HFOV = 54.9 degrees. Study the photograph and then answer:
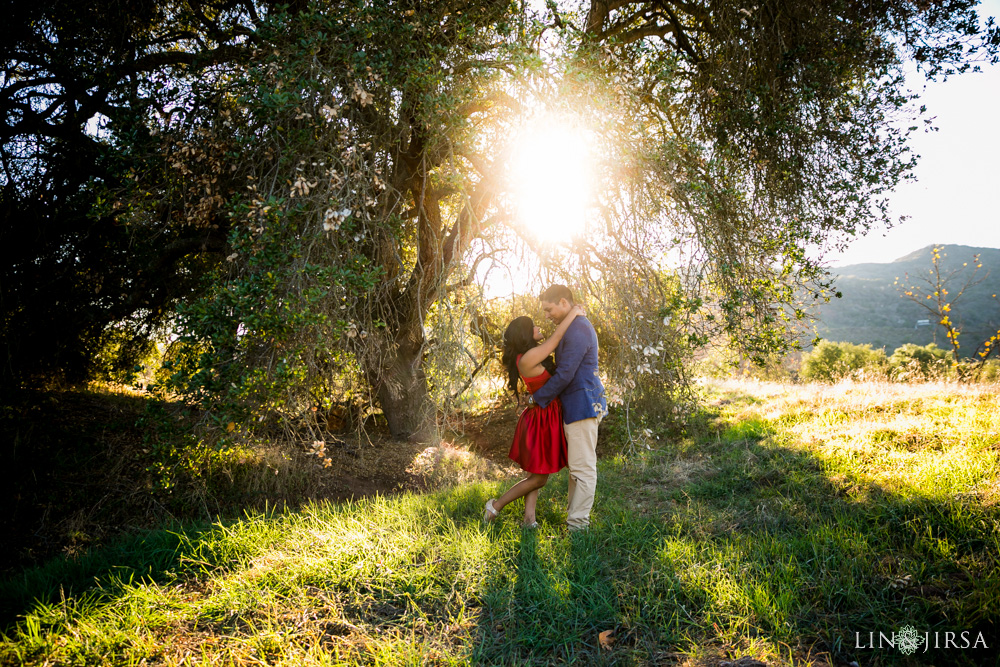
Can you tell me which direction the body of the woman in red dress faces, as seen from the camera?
to the viewer's right

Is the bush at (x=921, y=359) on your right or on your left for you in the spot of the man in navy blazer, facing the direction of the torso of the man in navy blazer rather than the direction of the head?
on your right

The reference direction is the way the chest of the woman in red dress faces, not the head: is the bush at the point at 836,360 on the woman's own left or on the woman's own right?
on the woman's own left

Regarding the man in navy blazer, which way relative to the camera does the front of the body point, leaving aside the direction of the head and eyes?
to the viewer's left

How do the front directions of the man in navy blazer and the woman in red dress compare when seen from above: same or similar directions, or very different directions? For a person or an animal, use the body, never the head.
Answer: very different directions

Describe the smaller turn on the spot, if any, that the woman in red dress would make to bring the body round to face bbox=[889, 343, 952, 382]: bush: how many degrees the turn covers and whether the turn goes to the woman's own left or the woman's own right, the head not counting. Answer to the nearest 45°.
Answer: approximately 45° to the woman's own left

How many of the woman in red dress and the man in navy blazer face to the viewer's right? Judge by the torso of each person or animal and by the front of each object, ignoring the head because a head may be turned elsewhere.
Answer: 1
